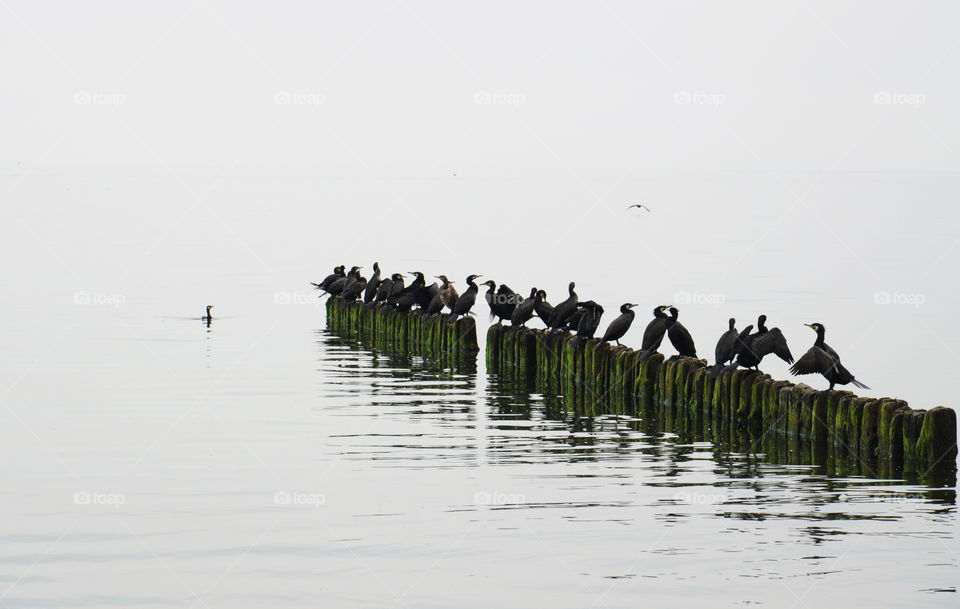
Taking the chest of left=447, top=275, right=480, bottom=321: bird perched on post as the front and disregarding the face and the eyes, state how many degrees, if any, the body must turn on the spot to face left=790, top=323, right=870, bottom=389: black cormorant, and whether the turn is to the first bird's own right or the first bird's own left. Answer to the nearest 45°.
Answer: approximately 45° to the first bird's own right

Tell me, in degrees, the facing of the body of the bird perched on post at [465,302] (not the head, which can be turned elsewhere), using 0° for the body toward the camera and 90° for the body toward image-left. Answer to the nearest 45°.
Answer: approximately 270°

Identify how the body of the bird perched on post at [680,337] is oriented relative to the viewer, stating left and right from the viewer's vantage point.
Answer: facing to the left of the viewer

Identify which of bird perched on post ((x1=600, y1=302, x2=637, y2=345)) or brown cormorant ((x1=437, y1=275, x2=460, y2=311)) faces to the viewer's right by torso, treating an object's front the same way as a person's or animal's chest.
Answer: the bird perched on post

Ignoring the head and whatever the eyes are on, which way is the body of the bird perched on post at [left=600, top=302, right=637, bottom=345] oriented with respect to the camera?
to the viewer's right

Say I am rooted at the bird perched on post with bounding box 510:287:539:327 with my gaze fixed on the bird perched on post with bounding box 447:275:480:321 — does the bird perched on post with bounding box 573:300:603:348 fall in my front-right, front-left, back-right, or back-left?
back-left

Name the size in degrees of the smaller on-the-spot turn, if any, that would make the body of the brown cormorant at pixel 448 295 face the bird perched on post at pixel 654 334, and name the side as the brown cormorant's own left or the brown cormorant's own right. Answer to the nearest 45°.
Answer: approximately 135° to the brown cormorant's own left

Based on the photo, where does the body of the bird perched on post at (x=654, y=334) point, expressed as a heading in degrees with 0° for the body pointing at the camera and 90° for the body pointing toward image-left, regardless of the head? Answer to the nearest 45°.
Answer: approximately 270°

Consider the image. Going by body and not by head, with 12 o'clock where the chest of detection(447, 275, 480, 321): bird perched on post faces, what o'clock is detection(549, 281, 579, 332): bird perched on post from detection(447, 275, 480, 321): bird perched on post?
detection(549, 281, 579, 332): bird perched on post is roughly at 2 o'clock from detection(447, 275, 480, 321): bird perched on post.
